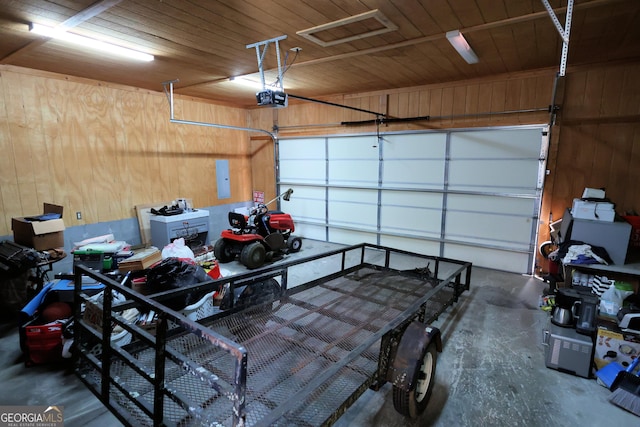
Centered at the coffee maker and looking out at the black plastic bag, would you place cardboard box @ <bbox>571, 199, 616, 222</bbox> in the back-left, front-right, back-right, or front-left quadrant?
back-right

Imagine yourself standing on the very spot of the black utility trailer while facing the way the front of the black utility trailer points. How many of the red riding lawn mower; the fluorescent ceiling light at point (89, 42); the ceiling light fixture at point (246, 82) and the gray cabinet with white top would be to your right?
0

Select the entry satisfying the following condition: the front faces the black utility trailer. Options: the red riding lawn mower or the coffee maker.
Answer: the coffee maker

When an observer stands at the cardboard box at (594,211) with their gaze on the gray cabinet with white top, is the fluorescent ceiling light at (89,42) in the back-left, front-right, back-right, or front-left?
front-left

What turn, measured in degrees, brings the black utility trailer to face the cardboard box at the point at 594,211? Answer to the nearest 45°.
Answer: approximately 45° to its right

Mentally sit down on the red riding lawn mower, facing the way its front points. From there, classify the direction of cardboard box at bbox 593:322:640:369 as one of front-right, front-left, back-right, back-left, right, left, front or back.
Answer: right

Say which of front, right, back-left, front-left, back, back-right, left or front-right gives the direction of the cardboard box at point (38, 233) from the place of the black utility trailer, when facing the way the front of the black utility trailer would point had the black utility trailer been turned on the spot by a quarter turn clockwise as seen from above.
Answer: back

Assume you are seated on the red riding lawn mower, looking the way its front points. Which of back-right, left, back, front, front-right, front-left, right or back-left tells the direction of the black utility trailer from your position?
back-right

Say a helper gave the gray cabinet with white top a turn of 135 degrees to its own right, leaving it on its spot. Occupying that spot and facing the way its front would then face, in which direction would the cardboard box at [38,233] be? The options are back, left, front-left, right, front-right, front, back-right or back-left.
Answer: front-left

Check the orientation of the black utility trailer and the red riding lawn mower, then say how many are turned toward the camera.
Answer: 0

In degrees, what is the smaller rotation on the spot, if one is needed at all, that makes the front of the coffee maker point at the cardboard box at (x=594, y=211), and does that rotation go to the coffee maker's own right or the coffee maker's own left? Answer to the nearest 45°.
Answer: approximately 135° to the coffee maker's own right

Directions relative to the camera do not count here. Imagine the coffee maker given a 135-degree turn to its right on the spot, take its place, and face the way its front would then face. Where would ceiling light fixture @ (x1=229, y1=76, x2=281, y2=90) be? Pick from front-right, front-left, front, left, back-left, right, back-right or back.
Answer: left

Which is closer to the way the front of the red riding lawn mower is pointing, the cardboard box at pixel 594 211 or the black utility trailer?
the cardboard box

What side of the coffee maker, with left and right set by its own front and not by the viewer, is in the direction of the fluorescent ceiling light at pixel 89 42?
front

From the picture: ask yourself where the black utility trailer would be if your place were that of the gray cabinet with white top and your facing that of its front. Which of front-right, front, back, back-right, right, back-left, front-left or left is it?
front-right

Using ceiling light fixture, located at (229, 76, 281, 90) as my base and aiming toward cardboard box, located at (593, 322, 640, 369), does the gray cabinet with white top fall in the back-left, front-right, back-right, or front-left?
back-right

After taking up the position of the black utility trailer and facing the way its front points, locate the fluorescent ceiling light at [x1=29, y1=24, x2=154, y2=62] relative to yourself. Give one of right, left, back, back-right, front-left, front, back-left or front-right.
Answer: left
